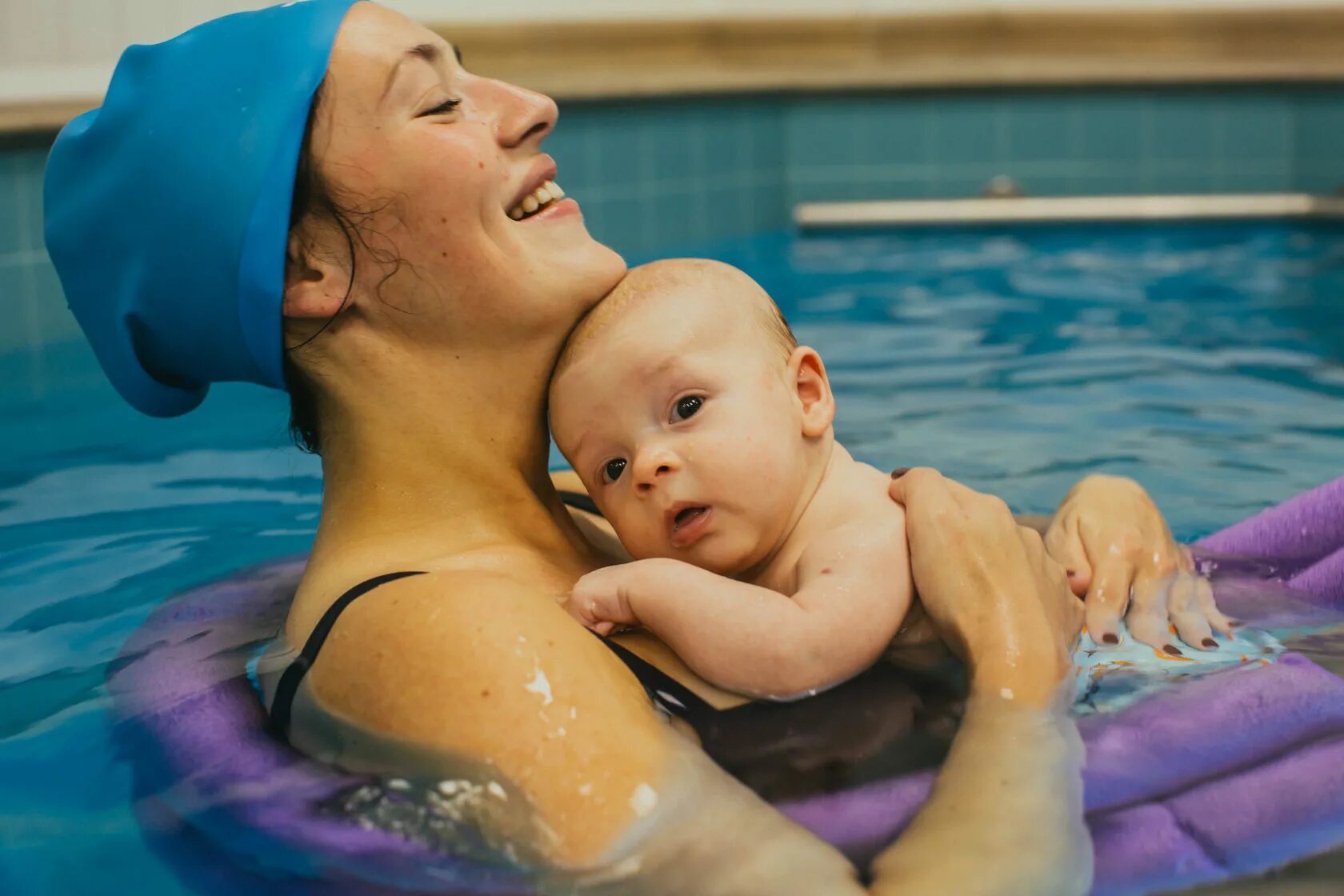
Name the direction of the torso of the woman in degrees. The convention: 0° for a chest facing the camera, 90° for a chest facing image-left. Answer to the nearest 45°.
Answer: approximately 270°

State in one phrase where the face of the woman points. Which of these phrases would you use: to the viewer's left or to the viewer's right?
to the viewer's right
